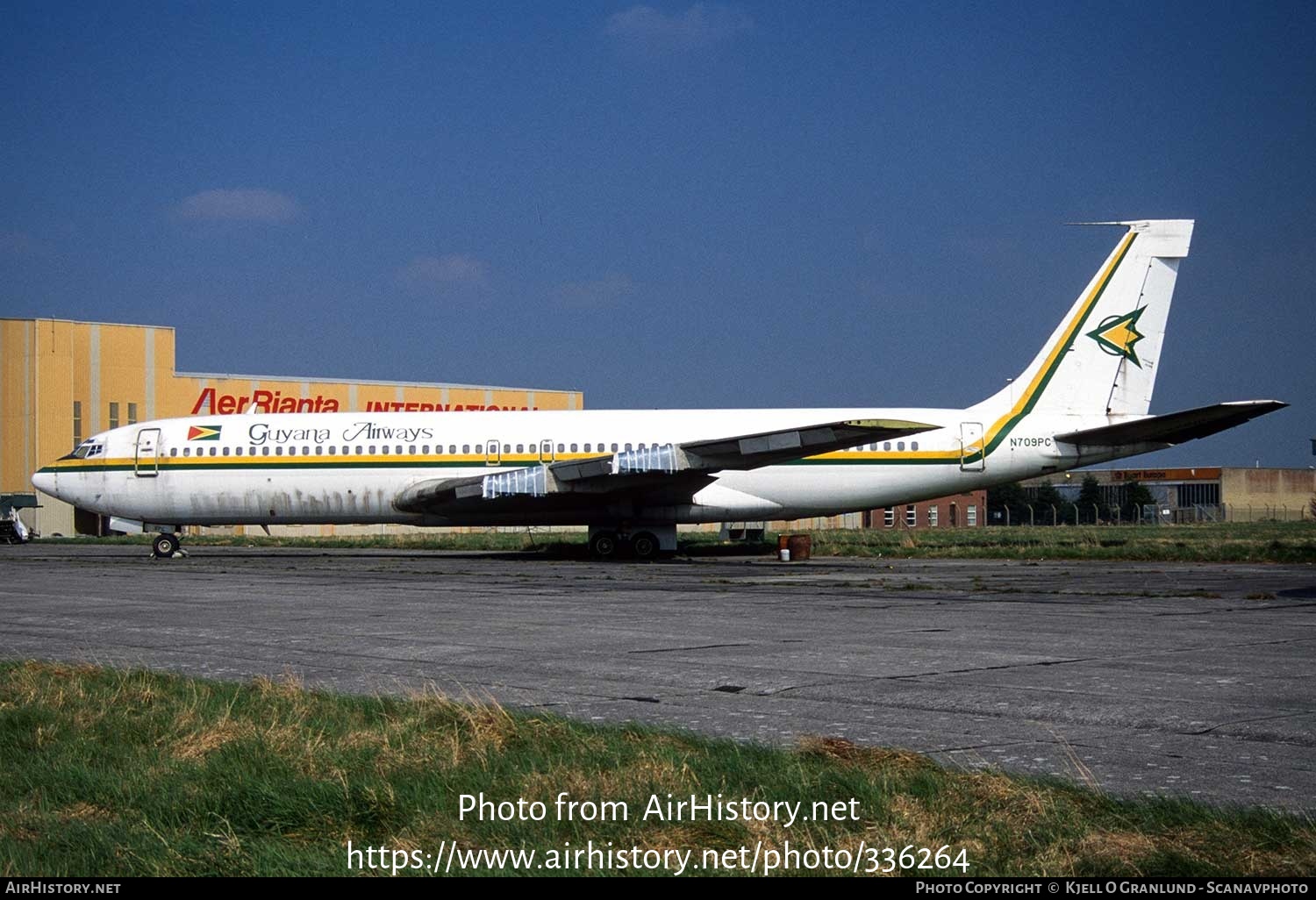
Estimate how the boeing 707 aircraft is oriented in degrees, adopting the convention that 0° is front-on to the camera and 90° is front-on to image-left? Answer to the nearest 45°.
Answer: approximately 90°
